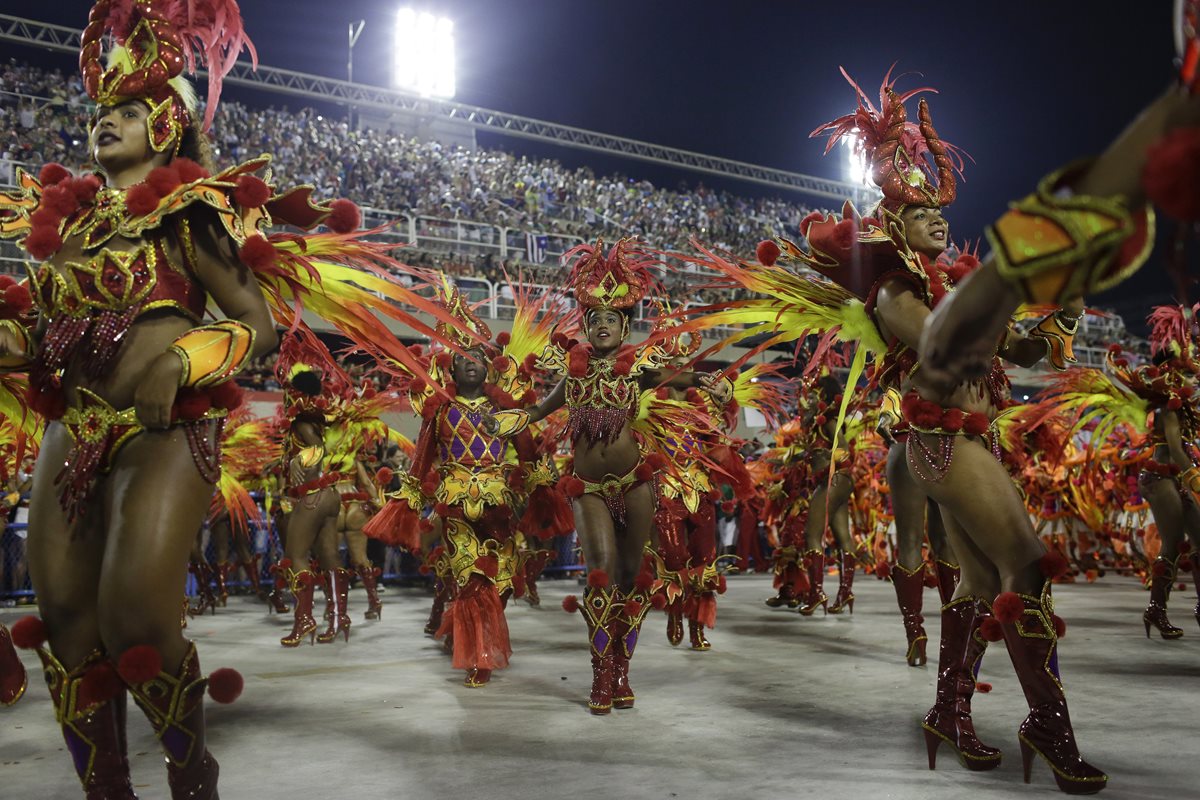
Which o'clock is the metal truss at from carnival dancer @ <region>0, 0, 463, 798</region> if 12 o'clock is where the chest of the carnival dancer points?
The metal truss is roughly at 5 o'clock from the carnival dancer.

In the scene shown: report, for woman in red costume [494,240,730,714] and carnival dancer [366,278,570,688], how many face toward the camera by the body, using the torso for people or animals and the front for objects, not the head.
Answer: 2

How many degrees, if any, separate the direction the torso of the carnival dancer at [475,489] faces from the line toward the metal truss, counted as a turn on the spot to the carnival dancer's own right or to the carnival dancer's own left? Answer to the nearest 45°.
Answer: approximately 180°

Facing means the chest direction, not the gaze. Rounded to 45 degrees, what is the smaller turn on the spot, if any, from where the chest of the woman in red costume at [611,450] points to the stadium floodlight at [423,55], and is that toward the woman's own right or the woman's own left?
approximately 180°

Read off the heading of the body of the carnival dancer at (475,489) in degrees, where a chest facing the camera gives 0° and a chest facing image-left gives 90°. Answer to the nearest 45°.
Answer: approximately 0°

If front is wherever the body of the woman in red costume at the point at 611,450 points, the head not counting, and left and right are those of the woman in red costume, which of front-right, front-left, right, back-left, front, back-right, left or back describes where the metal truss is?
back

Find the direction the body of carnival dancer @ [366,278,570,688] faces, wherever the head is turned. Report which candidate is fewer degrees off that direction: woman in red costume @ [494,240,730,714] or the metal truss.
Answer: the woman in red costume

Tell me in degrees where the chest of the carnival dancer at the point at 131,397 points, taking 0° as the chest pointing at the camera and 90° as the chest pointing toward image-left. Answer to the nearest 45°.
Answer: approximately 45°

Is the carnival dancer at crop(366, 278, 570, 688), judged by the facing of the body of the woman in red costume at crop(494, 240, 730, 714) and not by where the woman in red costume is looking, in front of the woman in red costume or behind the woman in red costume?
behind

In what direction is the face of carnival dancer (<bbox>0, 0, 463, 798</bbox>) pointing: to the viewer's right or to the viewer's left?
to the viewer's left

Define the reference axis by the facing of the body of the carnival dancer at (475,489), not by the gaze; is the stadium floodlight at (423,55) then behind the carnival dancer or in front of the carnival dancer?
behind

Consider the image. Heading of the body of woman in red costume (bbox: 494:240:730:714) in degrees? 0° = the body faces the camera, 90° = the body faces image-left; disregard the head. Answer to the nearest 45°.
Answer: approximately 0°
